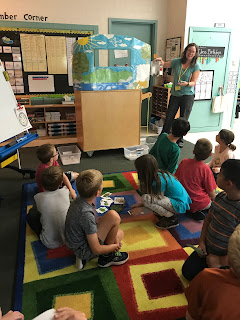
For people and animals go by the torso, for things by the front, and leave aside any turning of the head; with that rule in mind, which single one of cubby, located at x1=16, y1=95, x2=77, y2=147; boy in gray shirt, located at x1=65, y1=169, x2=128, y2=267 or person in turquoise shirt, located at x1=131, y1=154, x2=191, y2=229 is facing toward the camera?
the cubby

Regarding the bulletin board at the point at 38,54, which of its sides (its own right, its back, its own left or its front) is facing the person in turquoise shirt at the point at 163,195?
front

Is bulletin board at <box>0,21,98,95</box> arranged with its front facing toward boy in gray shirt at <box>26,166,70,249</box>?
yes

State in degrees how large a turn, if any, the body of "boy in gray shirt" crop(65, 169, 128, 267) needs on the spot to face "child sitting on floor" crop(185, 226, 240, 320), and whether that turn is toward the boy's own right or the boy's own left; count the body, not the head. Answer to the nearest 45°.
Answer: approximately 90° to the boy's own right

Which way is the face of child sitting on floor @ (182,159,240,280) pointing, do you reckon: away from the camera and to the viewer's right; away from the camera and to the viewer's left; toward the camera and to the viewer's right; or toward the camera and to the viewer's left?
away from the camera and to the viewer's left

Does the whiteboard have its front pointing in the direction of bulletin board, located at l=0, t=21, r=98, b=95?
no

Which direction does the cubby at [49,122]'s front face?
toward the camera

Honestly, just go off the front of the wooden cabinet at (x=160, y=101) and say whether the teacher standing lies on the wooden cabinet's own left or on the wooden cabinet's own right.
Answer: on the wooden cabinet's own left

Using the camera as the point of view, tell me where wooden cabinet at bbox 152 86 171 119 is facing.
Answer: facing the viewer and to the left of the viewer

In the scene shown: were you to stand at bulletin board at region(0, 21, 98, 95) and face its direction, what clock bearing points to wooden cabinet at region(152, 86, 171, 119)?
The wooden cabinet is roughly at 9 o'clock from the bulletin board.

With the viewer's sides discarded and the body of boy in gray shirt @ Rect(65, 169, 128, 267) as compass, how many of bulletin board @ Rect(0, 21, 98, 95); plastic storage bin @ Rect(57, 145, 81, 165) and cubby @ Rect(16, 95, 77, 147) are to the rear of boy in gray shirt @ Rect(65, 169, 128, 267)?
0

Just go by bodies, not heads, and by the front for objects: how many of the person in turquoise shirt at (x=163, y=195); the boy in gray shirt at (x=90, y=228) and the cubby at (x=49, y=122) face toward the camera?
1

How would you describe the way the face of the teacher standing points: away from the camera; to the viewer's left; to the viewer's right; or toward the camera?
toward the camera

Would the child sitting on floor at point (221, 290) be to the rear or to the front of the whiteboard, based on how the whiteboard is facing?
to the front

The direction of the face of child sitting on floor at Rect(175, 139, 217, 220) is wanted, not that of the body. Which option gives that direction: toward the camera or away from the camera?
away from the camera

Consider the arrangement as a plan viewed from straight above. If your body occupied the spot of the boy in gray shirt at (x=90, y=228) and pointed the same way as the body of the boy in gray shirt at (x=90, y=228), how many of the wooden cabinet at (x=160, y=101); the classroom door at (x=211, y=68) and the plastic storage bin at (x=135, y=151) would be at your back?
0

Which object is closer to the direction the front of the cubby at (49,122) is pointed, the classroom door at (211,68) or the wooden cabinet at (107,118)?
the wooden cabinet

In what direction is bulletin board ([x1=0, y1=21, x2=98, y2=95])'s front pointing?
toward the camera
